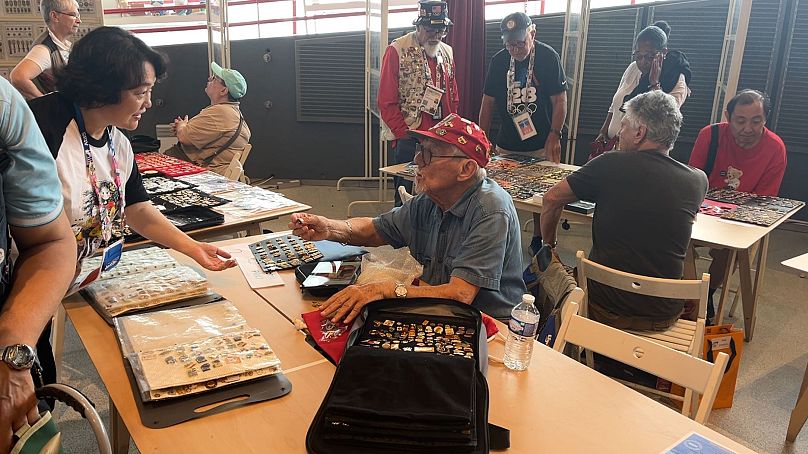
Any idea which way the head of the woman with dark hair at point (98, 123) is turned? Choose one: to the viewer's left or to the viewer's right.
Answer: to the viewer's right

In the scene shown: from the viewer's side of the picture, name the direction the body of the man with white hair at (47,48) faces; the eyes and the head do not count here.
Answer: to the viewer's right

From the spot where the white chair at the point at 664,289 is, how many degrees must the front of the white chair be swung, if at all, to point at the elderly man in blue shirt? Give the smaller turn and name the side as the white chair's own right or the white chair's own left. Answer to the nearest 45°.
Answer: approximately 135° to the white chair's own left

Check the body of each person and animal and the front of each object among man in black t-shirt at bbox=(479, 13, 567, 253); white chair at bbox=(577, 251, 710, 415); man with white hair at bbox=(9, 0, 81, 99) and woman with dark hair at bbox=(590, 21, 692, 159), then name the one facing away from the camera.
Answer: the white chair

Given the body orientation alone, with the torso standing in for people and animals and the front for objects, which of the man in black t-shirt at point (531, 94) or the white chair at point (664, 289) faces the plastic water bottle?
the man in black t-shirt

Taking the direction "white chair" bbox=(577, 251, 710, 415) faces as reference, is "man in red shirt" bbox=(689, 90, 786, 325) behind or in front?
in front

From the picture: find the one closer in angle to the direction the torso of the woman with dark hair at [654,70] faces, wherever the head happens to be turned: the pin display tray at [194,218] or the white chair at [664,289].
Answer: the pin display tray

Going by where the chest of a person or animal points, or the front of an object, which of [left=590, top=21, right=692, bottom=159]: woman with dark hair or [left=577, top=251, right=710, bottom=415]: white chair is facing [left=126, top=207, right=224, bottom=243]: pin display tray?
the woman with dark hair

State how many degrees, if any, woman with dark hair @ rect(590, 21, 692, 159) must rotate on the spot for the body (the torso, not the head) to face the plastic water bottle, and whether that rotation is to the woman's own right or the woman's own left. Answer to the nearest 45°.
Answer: approximately 45° to the woman's own left

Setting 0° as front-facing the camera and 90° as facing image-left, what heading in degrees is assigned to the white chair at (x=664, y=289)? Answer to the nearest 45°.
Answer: approximately 180°

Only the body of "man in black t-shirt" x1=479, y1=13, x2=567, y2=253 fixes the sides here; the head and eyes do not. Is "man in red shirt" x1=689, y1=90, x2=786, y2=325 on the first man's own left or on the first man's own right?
on the first man's own left

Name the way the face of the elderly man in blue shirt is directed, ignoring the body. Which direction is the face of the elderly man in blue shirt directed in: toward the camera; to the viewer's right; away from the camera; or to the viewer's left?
to the viewer's left
